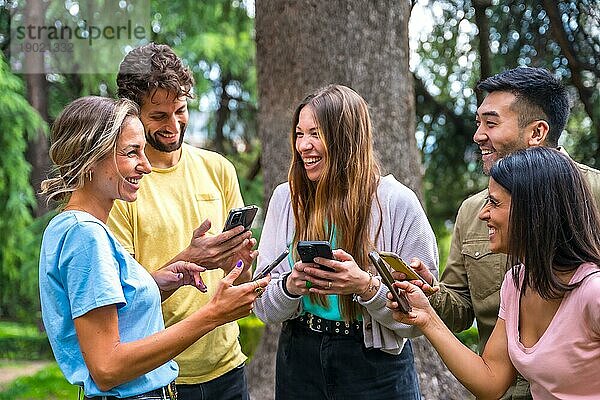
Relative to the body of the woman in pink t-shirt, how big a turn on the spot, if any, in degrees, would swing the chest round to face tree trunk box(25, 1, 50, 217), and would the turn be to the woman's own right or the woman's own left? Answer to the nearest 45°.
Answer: approximately 90° to the woman's own right

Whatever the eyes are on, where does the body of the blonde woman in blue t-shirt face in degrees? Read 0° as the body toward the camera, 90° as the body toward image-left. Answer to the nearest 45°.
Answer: approximately 270°

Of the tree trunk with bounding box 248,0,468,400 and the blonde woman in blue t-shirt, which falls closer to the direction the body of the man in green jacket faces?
the blonde woman in blue t-shirt

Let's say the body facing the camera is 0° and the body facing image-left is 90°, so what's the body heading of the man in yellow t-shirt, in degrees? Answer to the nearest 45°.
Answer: approximately 315°

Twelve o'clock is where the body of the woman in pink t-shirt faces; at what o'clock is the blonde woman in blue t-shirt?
The blonde woman in blue t-shirt is roughly at 1 o'clock from the woman in pink t-shirt.

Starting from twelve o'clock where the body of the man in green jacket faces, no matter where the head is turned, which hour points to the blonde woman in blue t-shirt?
The blonde woman in blue t-shirt is roughly at 12 o'clock from the man in green jacket.

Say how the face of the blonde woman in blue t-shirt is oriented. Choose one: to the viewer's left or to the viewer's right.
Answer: to the viewer's right

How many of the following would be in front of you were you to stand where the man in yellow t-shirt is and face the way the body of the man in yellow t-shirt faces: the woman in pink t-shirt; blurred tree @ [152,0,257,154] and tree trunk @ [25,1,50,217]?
1

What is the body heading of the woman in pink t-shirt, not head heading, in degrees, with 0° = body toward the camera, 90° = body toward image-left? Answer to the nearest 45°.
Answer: approximately 45°

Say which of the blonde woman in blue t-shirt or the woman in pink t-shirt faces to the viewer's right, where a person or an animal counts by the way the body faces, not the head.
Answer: the blonde woman in blue t-shirt

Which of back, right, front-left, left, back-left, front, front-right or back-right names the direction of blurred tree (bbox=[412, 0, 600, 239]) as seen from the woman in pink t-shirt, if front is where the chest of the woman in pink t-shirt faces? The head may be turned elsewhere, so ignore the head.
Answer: back-right

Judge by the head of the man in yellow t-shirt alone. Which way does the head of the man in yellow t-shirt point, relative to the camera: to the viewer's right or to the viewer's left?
to the viewer's right

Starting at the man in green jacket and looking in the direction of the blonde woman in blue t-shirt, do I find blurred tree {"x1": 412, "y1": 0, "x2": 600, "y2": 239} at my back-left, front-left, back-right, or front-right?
back-right

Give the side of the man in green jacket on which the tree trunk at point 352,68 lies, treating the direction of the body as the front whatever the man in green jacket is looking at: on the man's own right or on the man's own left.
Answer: on the man's own right
